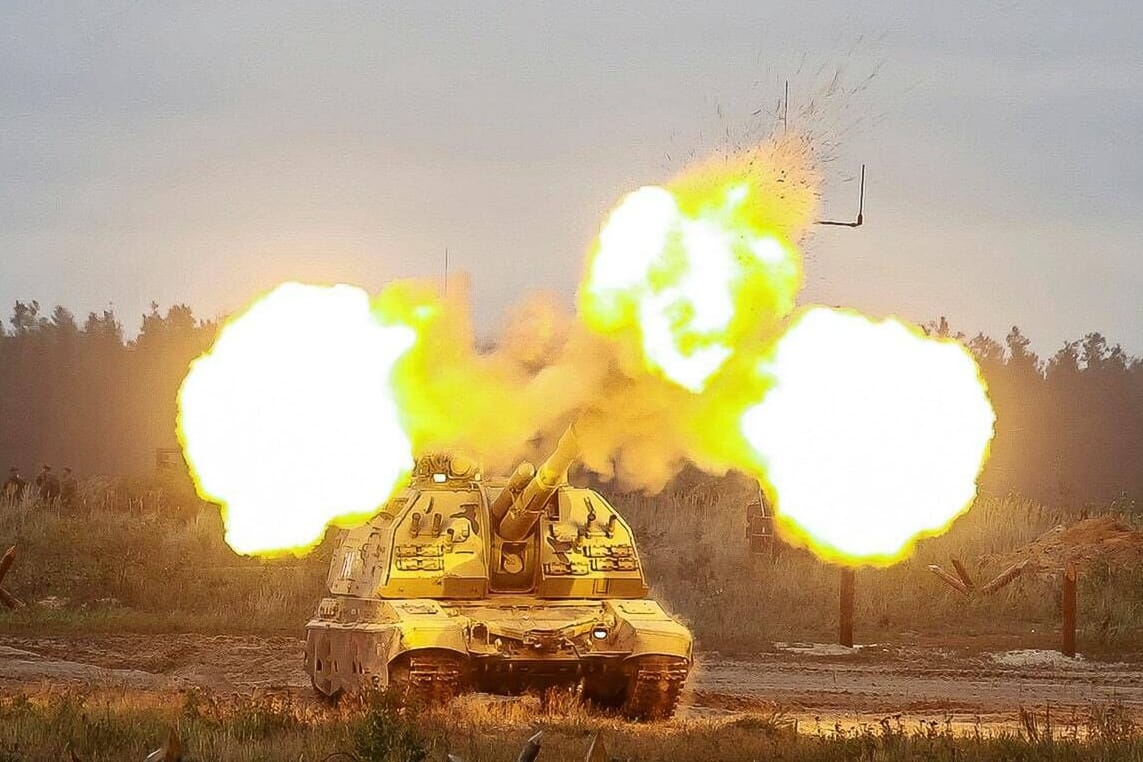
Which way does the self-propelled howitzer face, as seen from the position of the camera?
facing the viewer

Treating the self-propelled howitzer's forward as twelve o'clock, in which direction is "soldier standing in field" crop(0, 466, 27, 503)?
The soldier standing in field is roughly at 5 o'clock from the self-propelled howitzer.

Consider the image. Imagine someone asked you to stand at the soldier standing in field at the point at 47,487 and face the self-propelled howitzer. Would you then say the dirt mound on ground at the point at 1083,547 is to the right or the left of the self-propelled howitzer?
left

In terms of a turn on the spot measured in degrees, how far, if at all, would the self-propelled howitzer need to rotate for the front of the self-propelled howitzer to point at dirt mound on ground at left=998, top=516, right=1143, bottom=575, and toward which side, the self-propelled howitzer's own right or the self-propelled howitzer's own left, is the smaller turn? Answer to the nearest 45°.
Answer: approximately 135° to the self-propelled howitzer's own left

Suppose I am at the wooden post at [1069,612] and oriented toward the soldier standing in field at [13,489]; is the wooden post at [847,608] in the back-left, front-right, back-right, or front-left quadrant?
front-left

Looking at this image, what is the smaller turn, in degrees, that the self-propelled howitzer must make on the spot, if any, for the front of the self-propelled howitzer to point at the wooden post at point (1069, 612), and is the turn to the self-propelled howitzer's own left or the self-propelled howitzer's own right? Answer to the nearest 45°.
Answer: approximately 135° to the self-propelled howitzer's own left

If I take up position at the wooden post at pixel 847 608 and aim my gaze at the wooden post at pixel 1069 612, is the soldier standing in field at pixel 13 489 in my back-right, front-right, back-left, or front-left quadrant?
back-left

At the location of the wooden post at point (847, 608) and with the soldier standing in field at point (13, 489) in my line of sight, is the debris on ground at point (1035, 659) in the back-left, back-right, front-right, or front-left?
back-right

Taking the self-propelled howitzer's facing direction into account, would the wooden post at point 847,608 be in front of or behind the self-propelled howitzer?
behind
